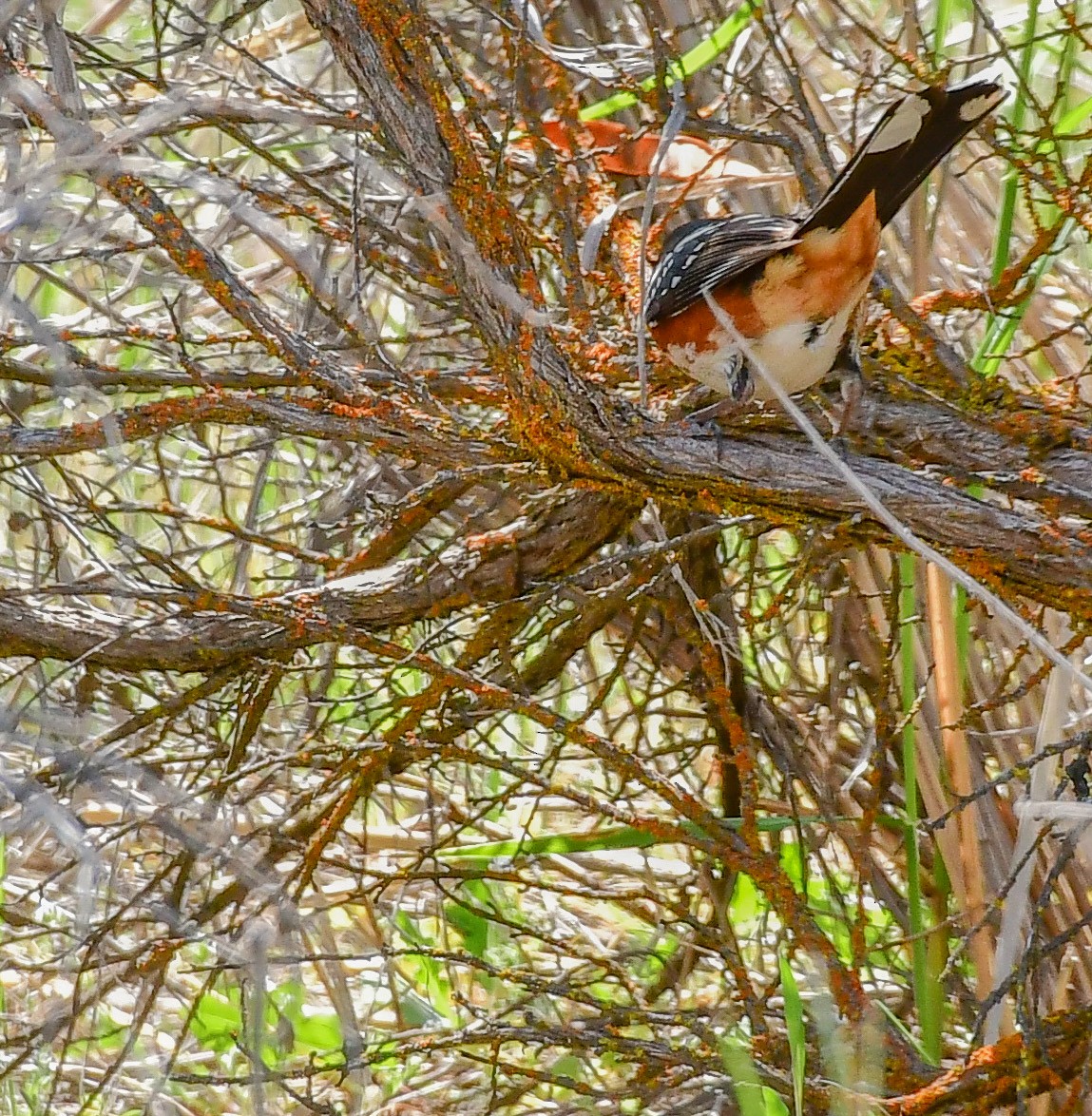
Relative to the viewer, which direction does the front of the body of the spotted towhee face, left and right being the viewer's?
facing away from the viewer and to the left of the viewer
